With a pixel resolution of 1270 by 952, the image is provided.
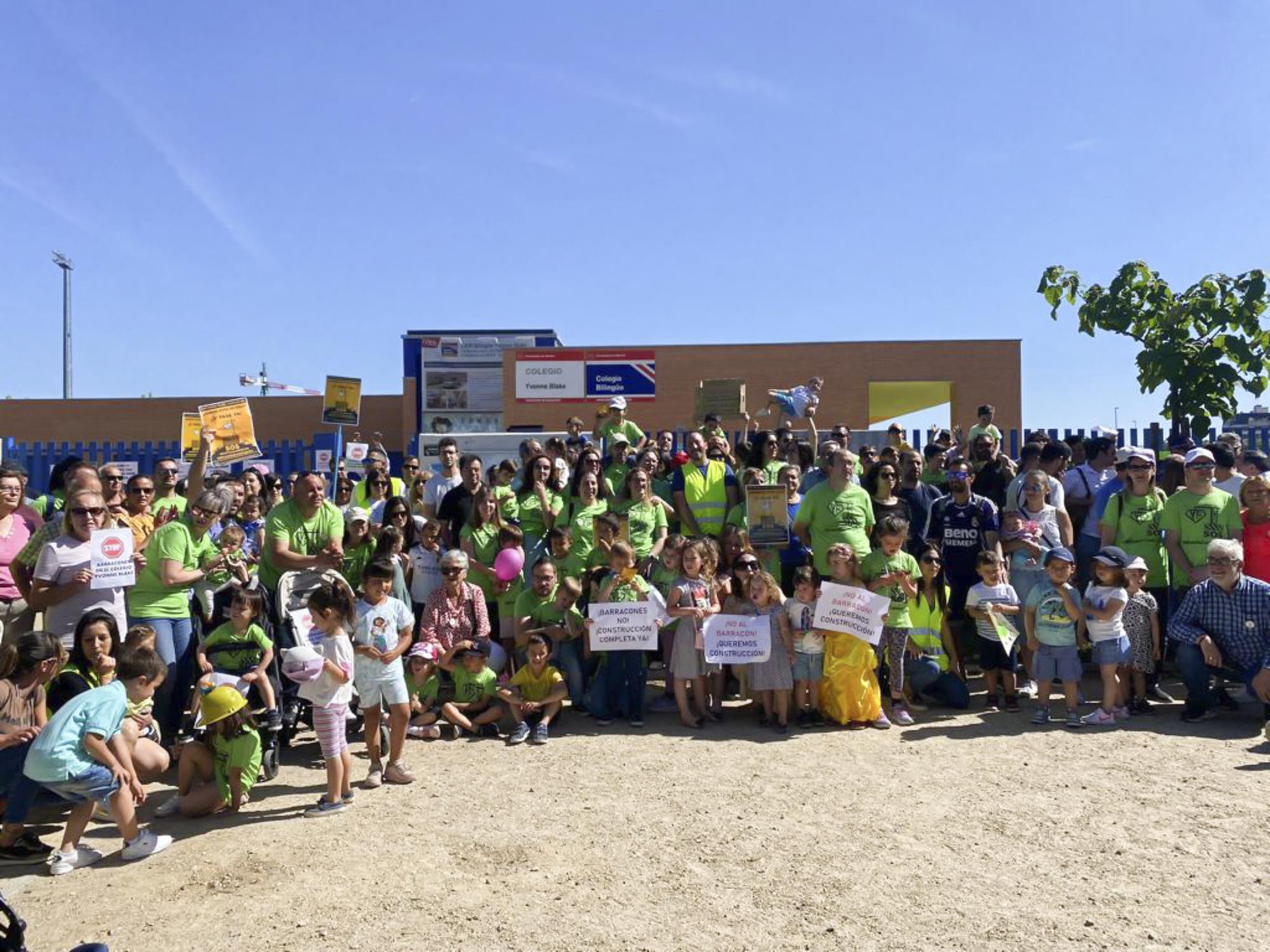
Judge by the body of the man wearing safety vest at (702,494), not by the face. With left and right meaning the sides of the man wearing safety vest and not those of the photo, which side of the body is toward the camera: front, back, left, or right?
front

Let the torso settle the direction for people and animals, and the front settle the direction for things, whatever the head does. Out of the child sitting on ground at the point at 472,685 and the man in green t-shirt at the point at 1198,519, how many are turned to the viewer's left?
0

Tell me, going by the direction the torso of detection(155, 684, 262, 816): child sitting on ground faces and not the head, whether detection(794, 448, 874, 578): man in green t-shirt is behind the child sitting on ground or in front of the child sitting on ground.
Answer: behind

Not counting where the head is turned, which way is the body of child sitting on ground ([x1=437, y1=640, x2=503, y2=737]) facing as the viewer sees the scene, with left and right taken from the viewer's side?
facing the viewer

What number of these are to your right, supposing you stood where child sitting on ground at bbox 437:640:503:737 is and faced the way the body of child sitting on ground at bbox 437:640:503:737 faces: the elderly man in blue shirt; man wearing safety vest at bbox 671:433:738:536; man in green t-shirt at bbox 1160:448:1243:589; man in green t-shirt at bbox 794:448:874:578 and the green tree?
0

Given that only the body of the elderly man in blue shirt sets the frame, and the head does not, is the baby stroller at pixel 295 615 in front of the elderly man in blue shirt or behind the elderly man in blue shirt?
in front

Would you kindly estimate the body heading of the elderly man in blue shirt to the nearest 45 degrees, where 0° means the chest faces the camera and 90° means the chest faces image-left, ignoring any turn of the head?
approximately 45°

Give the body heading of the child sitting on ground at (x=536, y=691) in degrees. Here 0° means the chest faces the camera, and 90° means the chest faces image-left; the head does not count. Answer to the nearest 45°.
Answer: approximately 0°

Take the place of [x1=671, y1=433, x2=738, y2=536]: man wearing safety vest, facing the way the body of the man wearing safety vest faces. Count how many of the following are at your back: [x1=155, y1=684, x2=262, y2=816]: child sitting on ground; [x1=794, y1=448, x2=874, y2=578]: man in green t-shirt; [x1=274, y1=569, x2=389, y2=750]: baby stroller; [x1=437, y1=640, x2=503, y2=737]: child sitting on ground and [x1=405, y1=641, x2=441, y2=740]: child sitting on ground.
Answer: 0

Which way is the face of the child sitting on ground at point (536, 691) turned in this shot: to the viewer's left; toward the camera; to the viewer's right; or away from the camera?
toward the camera

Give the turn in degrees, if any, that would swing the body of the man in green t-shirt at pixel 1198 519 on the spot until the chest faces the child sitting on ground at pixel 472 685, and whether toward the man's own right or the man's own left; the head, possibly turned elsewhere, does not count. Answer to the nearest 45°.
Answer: approximately 45° to the man's own right

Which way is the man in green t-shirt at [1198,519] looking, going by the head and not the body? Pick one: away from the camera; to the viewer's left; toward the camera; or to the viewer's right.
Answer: toward the camera

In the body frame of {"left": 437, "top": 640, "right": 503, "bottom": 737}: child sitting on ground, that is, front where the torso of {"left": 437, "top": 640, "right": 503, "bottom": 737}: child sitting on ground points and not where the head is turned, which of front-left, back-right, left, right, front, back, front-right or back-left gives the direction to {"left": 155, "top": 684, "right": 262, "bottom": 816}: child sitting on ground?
front-right

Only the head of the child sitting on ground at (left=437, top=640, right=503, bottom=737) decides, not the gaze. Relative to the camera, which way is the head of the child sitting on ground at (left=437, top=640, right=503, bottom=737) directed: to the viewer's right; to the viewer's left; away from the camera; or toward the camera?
toward the camera

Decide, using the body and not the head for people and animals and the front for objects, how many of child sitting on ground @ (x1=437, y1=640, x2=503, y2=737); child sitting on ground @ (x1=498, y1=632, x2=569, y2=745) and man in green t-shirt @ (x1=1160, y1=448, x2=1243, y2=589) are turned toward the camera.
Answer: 3
